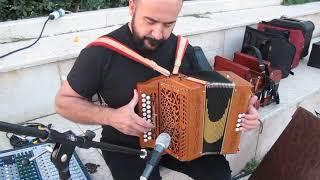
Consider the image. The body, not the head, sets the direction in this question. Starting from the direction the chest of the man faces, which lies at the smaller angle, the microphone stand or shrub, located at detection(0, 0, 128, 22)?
the microphone stand

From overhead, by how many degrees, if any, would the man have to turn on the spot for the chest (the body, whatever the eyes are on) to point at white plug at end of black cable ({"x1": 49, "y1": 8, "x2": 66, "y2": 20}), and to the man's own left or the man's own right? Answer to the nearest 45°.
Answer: approximately 180°

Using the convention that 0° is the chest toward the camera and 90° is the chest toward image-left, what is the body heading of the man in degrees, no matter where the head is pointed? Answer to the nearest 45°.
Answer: approximately 315°

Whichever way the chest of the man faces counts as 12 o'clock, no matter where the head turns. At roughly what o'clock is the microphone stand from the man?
The microphone stand is roughly at 2 o'clock from the man.

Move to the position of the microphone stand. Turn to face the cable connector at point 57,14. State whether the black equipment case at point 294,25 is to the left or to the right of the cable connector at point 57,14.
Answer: right

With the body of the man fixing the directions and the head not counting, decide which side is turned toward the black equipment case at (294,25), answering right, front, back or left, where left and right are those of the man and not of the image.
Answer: left

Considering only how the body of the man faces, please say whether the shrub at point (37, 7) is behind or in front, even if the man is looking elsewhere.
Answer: behind
